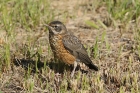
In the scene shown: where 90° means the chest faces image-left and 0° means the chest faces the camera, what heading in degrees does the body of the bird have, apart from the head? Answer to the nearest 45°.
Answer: approximately 90°
